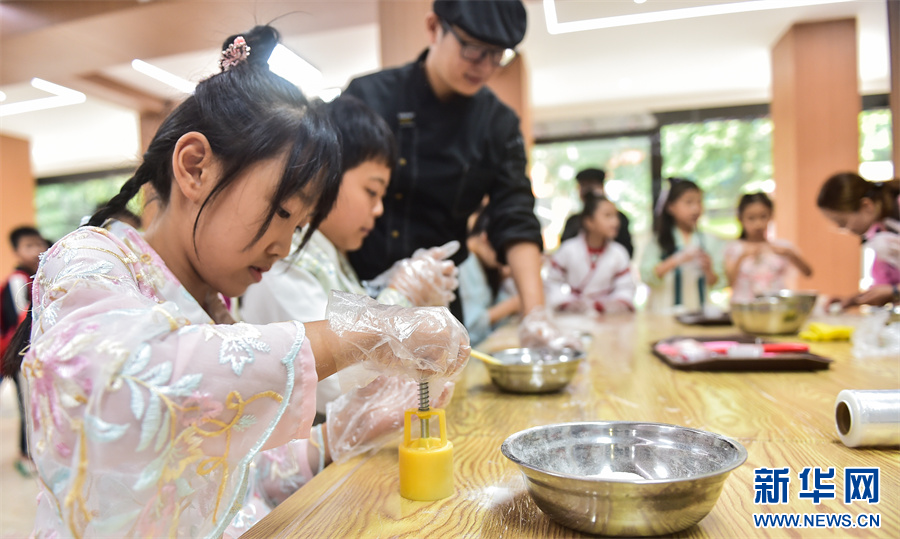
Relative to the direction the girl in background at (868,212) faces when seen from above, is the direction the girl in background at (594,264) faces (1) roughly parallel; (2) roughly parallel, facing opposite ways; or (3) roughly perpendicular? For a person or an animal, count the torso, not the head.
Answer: roughly perpendicular

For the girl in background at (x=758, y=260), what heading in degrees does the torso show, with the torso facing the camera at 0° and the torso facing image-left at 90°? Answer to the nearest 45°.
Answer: approximately 0°

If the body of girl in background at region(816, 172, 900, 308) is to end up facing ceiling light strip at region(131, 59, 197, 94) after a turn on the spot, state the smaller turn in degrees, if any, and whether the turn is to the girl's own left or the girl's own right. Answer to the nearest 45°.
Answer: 0° — they already face it

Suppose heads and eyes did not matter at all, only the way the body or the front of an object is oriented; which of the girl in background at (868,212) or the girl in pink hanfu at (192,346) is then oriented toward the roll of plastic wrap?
the girl in pink hanfu

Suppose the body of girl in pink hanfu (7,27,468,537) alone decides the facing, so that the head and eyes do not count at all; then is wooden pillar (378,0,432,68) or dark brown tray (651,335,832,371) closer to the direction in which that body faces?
the dark brown tray

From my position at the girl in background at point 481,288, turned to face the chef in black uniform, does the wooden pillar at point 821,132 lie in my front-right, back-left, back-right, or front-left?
back-left

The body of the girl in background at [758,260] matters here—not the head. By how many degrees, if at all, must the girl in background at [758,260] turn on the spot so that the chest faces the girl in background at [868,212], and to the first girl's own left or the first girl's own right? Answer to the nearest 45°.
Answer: approximately 45° to the first girl's own left

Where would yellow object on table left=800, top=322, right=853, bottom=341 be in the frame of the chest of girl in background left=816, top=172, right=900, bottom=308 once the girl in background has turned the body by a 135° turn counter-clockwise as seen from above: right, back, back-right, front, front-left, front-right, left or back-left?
front-right

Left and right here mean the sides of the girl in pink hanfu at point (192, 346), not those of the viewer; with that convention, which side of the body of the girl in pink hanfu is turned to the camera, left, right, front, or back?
right

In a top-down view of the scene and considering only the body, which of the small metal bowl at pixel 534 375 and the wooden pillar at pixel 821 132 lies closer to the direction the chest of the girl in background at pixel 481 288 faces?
the small metal bowl
